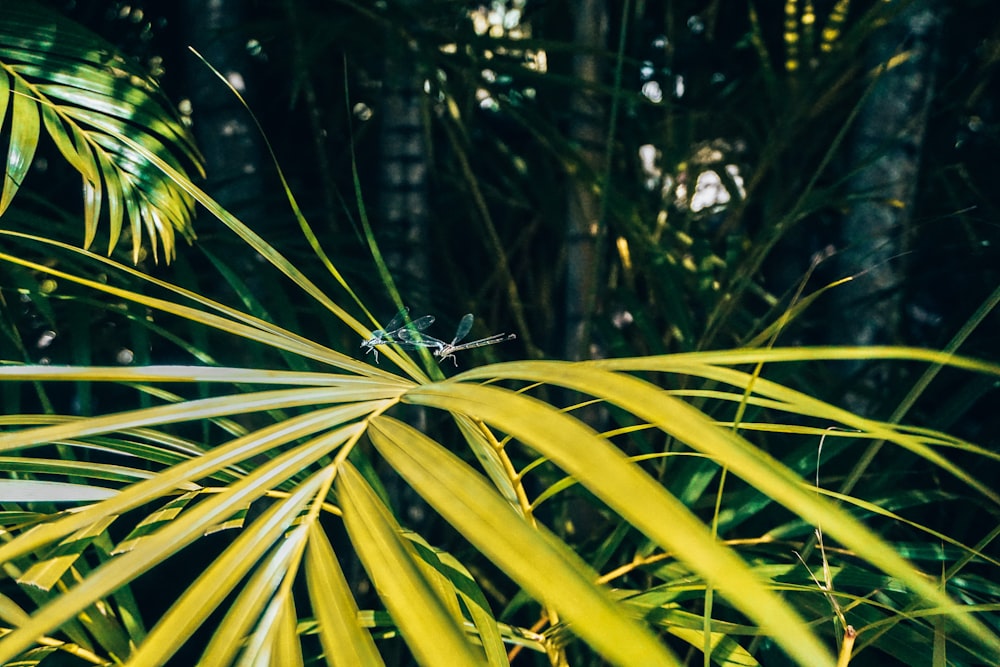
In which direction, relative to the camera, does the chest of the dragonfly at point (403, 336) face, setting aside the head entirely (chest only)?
to the viewer's left
